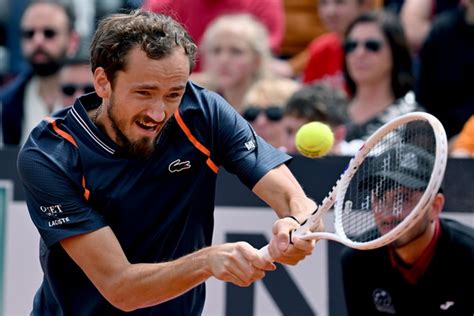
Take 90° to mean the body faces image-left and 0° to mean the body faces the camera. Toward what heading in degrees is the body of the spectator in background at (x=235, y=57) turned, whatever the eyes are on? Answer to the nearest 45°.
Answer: approximately 45°

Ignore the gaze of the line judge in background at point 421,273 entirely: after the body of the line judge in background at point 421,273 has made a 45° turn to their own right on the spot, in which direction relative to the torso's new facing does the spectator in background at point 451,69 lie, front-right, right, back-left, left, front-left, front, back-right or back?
right

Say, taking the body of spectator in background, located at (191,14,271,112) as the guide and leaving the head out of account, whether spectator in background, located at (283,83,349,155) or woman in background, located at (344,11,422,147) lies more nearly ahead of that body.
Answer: the spectator in background

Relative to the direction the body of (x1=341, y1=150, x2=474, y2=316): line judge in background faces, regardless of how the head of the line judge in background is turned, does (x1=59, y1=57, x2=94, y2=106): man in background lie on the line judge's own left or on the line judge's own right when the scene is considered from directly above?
on the line judge's own right

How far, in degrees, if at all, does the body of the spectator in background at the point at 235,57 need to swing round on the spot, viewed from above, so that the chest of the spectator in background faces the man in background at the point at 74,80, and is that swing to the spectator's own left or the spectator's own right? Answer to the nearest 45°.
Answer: approximately 45° to the spectator's own right

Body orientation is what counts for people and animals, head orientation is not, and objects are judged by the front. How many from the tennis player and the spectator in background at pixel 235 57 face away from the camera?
0

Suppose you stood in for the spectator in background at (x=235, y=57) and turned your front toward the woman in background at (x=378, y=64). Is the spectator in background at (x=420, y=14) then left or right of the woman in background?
left

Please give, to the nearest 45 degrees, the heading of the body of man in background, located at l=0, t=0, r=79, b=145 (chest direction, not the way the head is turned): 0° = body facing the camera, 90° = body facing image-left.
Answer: approximately 45°

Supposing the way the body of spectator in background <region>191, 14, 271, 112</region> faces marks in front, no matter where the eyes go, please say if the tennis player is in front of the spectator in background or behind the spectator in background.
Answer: in front

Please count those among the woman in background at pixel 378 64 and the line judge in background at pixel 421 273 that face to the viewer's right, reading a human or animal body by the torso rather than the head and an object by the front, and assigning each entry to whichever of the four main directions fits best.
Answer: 0

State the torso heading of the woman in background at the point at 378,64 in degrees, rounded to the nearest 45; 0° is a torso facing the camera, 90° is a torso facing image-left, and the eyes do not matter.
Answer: approximately 45°
